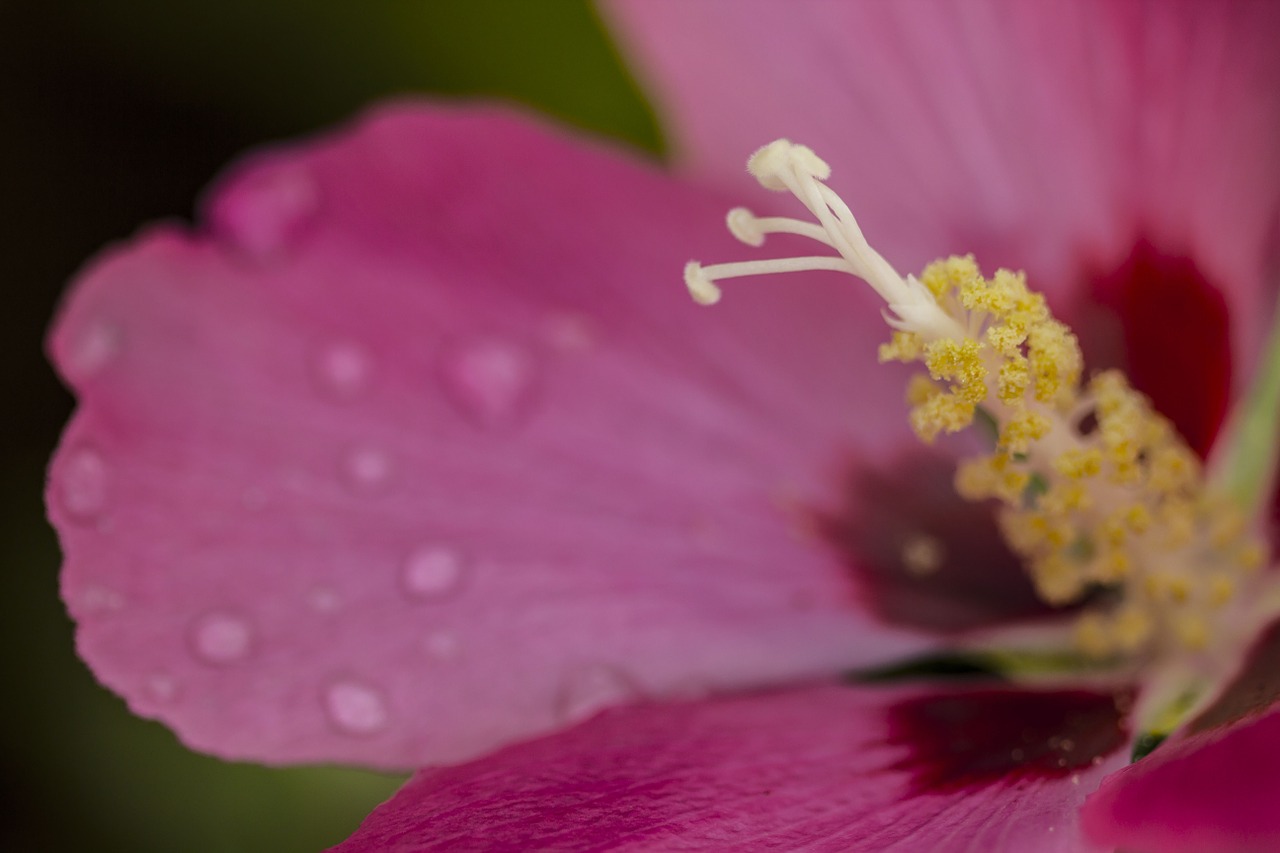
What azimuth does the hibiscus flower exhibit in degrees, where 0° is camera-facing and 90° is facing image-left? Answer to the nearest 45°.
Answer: approximately 45°
